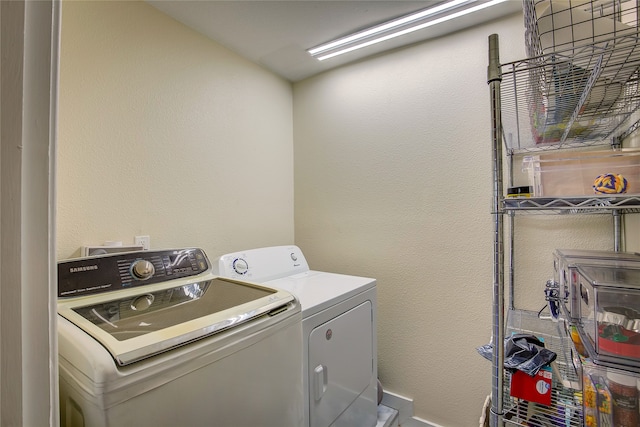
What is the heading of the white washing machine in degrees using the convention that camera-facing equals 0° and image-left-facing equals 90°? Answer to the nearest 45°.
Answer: approximately 315°

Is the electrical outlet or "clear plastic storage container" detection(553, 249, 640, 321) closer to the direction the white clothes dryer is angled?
the clear plastic storage container

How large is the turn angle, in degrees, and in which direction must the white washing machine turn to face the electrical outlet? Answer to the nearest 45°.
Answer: approximately 135° to its left

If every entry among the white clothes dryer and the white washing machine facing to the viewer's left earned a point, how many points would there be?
0

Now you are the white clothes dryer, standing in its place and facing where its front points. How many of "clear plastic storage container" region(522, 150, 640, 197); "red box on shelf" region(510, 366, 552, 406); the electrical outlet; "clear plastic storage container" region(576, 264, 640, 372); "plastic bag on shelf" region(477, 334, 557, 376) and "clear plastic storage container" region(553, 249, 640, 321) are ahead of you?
5

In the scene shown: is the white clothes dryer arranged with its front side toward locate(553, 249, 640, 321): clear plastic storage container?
yes

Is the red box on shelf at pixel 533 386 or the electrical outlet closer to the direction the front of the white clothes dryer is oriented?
the red box on shelf

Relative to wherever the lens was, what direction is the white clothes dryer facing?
facing the viewer and to the right of the viewer

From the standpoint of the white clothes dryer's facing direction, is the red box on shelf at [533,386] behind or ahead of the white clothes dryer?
ahead

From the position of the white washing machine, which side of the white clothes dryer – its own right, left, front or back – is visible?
right

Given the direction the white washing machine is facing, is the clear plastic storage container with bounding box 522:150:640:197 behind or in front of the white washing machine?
in front

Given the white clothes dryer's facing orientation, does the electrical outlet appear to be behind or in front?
behind
